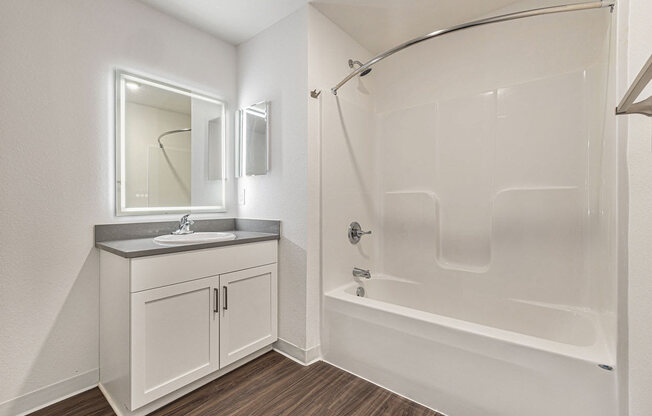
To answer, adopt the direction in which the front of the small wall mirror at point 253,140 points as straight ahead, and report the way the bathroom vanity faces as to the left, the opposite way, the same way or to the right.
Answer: to the left

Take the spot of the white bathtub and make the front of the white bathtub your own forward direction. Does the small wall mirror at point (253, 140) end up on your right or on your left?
on your right

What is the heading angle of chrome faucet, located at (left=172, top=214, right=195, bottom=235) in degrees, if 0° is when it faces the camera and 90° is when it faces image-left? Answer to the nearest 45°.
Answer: approximately 315°

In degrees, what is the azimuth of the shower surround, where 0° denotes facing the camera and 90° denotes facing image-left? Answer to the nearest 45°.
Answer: approximately 45°

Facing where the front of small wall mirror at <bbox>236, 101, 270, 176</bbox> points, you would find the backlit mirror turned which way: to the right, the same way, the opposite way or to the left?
to the left

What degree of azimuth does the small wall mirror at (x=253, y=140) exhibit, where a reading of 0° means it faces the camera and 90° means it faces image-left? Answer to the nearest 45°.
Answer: approximately 45°

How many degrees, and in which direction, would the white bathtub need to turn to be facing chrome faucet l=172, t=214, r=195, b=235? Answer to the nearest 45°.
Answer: approximately 45° to its right
